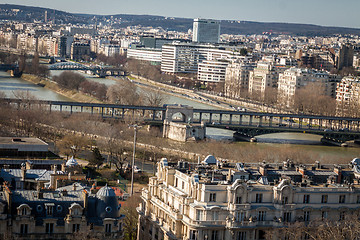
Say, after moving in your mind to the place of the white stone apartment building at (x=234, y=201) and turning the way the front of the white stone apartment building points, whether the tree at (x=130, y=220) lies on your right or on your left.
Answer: on your right

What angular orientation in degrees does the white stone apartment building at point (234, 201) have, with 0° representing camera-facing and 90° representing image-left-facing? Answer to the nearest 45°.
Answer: approximately 0°
